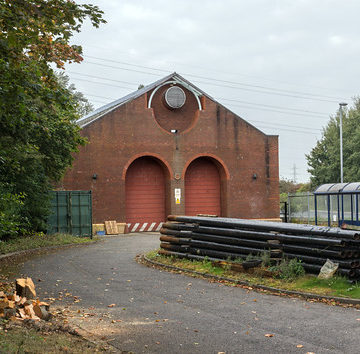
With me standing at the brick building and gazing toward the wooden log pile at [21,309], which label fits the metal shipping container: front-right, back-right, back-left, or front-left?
front-right

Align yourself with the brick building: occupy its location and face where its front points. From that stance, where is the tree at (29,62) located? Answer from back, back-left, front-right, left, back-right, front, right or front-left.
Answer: front

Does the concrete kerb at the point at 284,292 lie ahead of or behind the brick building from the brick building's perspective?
ahead

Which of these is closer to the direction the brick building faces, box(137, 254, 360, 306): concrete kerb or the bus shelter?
the concrete kerb

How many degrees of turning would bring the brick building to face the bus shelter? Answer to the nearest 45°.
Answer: approximately 45° to its left

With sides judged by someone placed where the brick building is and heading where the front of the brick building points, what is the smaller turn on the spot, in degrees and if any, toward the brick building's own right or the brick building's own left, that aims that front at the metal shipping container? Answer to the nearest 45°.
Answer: approximately 45° to the brick building's own right

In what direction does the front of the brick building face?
toward the camera

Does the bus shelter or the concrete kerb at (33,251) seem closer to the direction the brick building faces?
the concrete kerb

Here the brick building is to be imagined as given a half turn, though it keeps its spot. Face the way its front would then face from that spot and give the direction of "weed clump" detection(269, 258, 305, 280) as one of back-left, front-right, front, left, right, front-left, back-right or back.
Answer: back

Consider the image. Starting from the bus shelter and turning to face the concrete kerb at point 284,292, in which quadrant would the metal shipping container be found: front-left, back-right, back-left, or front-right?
front-right

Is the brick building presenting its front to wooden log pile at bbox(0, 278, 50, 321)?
yes
